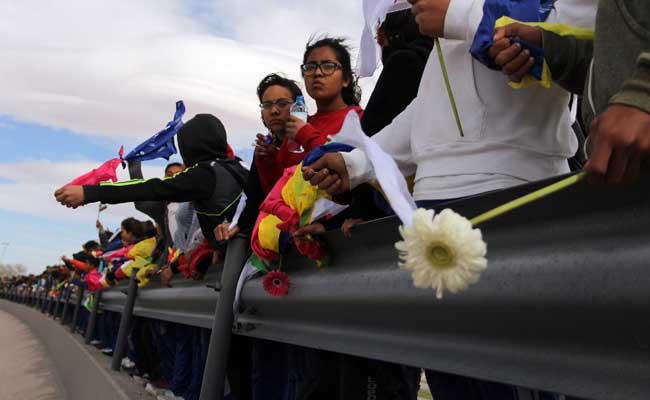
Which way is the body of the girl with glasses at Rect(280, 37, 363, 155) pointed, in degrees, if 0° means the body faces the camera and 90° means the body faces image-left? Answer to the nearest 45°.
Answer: approximately 45°

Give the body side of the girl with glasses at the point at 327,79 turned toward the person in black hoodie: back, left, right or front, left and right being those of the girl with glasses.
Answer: right

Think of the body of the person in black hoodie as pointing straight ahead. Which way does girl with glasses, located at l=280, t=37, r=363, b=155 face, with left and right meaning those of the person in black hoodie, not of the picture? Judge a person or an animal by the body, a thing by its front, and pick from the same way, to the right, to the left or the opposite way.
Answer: to the left

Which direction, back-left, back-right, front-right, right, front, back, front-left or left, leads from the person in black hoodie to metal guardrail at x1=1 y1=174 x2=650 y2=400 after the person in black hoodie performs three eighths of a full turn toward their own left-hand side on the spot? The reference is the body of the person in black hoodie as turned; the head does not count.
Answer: front

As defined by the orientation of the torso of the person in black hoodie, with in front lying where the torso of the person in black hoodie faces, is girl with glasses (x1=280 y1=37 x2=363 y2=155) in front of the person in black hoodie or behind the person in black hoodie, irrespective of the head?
behind

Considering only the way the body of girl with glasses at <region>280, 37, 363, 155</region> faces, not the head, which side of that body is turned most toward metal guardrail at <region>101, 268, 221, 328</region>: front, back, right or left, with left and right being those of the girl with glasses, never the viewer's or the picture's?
right
